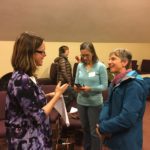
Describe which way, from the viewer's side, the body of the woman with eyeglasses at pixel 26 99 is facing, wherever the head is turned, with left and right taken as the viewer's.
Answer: facing to the right of the viewer

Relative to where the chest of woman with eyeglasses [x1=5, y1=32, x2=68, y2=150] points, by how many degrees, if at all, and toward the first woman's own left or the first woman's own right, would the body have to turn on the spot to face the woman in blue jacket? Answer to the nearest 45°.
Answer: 0° — they already face them

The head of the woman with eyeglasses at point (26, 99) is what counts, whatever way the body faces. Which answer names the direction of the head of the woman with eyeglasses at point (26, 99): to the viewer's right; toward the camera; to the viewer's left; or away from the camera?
to the viewer's right

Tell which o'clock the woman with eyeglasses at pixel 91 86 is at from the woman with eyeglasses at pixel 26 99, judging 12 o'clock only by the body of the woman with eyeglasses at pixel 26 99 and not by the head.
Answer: the woman with eyeglasses at pixel 91 86 is roughly at 10 o'clock from the woman with eyeglasses at pixel 26 99.

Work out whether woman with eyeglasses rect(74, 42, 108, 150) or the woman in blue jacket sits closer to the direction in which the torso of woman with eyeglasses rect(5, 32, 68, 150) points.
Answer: the woman in blue jacket
